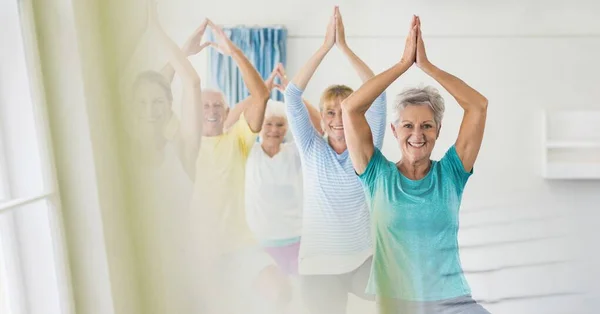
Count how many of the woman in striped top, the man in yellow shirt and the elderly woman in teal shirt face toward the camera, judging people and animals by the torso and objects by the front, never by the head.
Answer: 3

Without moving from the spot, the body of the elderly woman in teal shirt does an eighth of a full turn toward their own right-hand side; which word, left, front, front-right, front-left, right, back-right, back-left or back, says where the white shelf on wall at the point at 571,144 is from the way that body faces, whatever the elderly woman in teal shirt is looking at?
back-left

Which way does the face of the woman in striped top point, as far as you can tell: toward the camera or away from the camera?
toward the camera

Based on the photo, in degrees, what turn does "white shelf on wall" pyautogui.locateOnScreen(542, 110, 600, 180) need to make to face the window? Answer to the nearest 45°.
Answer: approximately 45° to its right

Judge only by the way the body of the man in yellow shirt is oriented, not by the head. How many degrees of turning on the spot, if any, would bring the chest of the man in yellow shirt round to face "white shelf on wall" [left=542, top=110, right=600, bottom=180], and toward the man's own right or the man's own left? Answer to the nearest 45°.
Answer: approximately 90° to the man's own left

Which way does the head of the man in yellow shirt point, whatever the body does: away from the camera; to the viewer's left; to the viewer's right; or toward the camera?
toward the camera

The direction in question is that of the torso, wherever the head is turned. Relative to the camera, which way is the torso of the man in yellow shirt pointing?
toward the camera

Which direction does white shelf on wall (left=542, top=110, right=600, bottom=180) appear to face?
toward the camera
